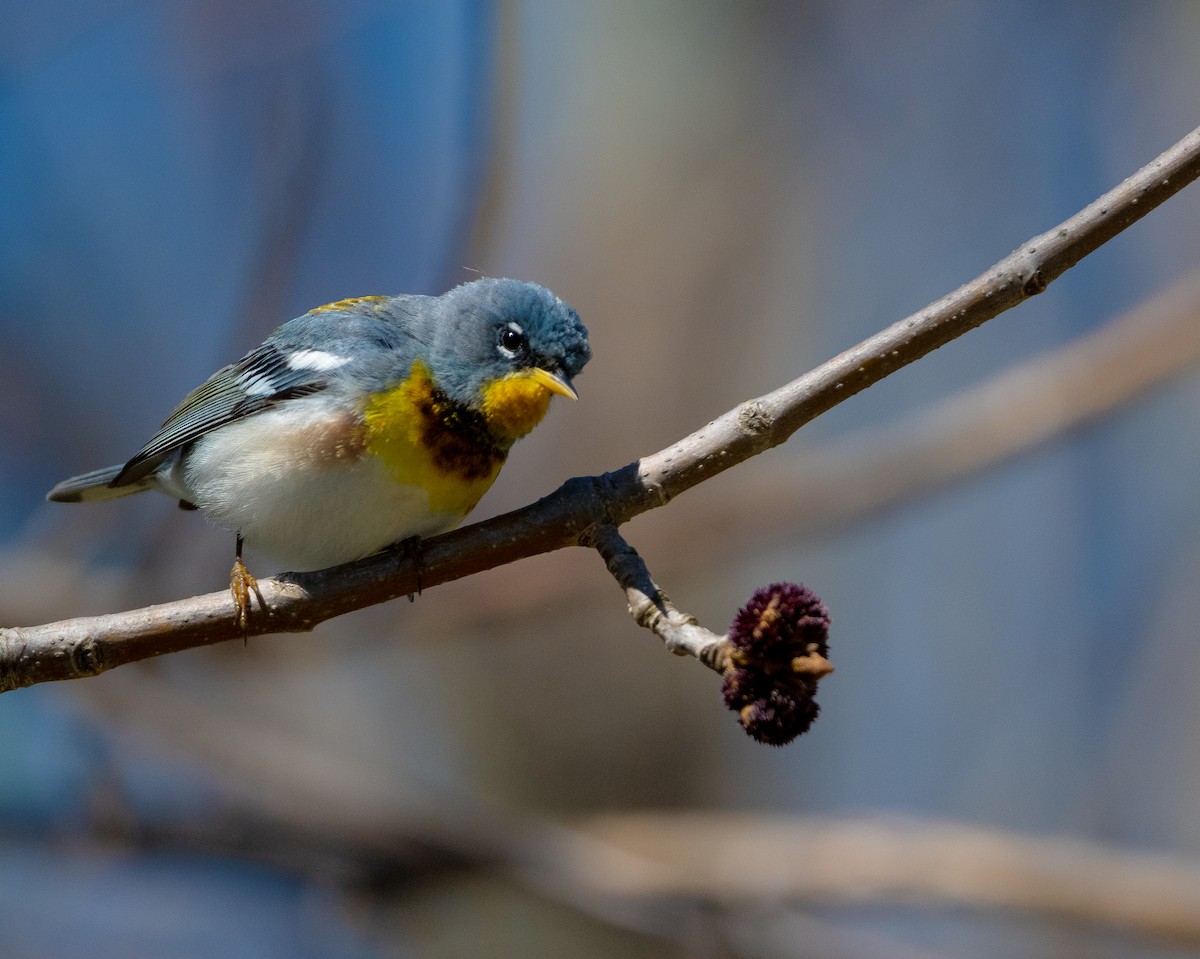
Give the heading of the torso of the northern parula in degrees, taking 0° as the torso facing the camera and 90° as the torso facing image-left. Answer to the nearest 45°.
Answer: approximately 315°

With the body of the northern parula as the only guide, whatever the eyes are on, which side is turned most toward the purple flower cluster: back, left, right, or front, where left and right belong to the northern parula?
front
